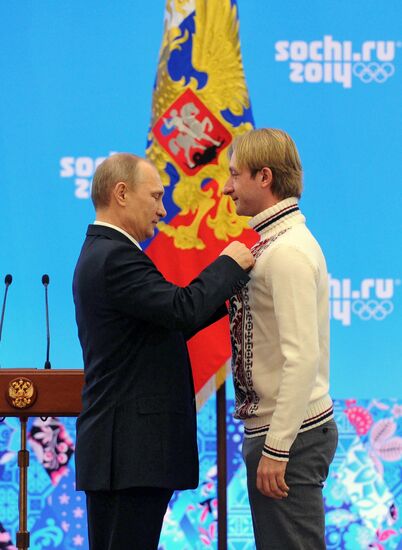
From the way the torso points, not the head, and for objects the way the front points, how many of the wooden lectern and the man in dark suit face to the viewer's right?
1

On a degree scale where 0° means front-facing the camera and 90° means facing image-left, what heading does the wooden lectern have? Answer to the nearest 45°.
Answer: approximately 0°

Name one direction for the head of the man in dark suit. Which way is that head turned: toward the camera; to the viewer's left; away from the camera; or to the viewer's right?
to the viewer's right

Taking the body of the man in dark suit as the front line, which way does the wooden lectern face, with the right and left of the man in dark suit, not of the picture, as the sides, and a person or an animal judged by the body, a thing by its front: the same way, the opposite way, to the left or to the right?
to the right

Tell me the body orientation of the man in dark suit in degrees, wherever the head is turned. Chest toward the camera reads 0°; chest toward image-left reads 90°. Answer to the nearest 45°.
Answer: approximately 270°
